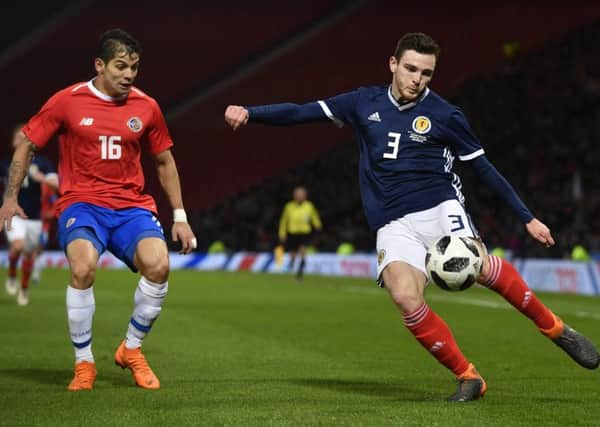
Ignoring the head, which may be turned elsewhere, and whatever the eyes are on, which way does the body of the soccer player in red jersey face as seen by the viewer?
toward the camera

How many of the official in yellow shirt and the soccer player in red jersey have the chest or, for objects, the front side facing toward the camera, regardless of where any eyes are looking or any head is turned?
2

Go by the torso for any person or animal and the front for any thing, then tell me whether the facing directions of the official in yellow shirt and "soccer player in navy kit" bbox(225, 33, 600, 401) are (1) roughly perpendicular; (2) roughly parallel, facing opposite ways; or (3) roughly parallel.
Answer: roughly parallel

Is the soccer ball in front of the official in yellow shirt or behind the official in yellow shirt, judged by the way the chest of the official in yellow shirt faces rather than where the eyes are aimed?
in front

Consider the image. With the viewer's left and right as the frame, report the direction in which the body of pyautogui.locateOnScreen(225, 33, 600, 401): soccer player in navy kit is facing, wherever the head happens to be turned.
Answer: facing the viewer

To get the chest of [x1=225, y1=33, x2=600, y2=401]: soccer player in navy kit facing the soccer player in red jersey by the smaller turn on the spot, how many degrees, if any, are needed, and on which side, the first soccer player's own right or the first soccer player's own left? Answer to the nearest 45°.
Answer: approximately 90° to the first soccer player's own right

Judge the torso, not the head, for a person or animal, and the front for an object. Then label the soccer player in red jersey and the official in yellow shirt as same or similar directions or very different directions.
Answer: same or similar directions

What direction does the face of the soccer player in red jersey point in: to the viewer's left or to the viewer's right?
to the viewer's right

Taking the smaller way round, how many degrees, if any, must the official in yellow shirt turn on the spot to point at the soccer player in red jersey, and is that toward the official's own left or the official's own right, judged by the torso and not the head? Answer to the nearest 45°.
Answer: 0° — they already face them

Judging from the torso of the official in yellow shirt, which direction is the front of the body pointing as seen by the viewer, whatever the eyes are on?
toward the camera

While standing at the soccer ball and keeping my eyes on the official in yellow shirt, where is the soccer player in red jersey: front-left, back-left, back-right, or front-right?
front-left

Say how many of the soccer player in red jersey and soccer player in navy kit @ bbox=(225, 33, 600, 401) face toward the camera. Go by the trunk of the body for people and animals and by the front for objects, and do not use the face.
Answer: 2
